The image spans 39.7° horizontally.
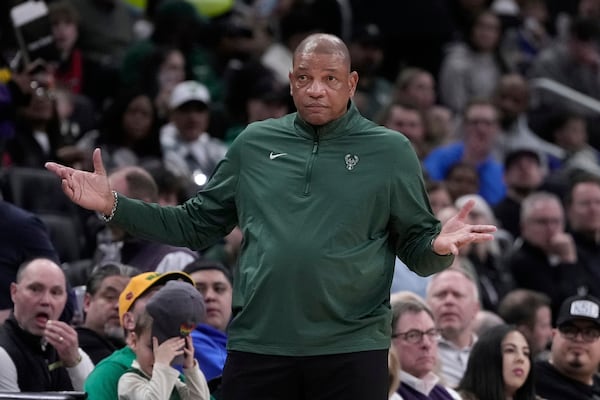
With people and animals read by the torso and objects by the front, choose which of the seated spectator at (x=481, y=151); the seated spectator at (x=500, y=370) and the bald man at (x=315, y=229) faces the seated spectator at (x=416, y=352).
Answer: the seated spectator at (x=481, y=151)

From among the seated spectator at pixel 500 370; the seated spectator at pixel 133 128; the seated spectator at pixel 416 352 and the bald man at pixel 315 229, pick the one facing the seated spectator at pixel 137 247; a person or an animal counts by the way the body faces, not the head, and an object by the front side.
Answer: the seated spectator at pixel 133 128

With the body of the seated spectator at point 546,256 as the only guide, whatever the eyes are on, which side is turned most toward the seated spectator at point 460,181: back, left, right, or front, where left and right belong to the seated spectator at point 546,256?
back

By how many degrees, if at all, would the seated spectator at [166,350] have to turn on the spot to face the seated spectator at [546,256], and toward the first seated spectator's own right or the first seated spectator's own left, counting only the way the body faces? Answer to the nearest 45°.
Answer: approximately 90° to the first seated spectator's own left

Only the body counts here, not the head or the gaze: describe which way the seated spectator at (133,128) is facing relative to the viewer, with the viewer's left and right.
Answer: facing the viewer

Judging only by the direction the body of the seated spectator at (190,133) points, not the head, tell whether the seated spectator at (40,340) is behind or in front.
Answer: in front

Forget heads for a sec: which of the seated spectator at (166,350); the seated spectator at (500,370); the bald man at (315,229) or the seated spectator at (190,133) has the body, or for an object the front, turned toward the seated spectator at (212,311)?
the seated spectator at (190,133)

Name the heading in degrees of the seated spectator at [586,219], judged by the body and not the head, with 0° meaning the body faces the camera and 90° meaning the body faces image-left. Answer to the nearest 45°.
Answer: approximately 315°

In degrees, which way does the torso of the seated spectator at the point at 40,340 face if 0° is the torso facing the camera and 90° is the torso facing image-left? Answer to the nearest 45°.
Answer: approximately 315°

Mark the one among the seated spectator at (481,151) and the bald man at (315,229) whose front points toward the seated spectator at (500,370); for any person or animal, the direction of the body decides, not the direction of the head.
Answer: the seated spectator at (481,151)

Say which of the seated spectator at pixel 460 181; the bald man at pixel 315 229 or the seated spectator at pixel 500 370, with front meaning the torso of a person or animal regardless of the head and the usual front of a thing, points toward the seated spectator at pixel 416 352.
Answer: the seated spectator at pixel 460 181

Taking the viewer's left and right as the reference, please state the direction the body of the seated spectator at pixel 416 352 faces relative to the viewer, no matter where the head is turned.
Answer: facing the viewer and to the right of the viewer

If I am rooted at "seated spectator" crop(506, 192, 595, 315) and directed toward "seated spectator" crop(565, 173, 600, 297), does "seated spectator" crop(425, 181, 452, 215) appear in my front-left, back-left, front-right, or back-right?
back-left

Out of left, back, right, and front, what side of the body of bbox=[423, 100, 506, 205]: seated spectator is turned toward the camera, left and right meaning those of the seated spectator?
front
